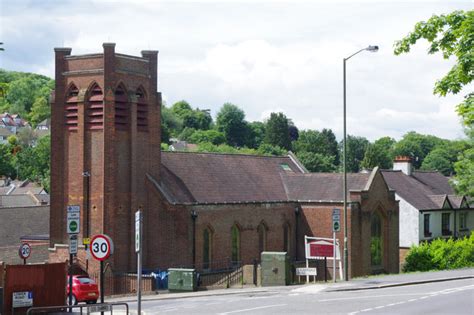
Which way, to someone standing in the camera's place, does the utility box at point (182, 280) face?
facing the viewer

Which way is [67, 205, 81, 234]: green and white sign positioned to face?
toward the camera

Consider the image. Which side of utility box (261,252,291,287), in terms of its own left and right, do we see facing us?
front

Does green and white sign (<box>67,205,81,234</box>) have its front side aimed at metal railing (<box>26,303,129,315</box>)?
yes

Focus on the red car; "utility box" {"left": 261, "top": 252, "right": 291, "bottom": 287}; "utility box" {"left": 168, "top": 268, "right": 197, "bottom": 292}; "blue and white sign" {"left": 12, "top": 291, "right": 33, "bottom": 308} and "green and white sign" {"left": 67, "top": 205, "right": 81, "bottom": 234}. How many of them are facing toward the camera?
4

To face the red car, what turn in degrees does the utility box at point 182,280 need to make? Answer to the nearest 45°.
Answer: approximately 45° to its right
